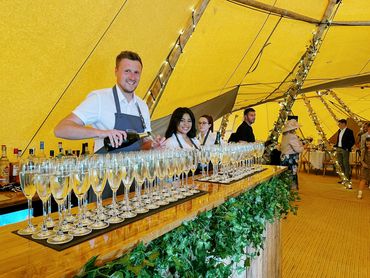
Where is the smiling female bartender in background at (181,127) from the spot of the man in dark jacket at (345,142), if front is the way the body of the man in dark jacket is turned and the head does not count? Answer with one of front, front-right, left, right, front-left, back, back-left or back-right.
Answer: front-left

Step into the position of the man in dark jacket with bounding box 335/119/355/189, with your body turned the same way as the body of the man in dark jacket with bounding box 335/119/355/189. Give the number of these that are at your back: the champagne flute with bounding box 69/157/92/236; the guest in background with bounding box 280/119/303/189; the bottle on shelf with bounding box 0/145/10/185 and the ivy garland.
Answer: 0

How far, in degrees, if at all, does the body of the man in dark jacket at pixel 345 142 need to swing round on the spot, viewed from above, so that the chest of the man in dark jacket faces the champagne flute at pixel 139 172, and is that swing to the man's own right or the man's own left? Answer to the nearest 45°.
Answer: approximately 45° to the man's own left

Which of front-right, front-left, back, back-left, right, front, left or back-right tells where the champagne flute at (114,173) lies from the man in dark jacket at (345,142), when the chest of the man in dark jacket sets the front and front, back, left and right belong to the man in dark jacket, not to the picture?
front-left

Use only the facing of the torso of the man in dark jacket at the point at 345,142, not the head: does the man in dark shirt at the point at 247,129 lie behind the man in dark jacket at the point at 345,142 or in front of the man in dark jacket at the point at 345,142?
in front

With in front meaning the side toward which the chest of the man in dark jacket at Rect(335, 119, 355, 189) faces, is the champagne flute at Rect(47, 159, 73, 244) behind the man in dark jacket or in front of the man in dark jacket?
in front

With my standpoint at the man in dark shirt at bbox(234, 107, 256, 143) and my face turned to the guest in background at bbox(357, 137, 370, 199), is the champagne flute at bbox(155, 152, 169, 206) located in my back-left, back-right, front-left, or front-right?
back-right

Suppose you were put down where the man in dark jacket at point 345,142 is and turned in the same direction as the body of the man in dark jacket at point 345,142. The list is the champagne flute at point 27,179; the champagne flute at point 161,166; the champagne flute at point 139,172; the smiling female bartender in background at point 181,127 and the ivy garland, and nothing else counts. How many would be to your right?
0

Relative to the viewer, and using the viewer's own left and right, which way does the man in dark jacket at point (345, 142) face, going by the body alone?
facing the viewer and to the left of the viewer

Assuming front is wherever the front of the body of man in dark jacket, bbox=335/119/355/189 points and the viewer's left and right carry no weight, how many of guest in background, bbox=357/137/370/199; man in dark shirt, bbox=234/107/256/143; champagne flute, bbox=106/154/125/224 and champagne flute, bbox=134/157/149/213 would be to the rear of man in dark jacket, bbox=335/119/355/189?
0

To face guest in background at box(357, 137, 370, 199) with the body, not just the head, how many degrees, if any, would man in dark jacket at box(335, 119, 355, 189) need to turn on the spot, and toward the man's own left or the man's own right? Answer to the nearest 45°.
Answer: approximately 45° to the man's own left
